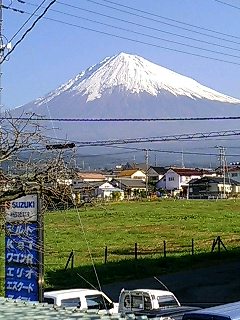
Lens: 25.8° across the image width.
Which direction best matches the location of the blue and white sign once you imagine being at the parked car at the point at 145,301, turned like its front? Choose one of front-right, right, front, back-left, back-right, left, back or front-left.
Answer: back-right

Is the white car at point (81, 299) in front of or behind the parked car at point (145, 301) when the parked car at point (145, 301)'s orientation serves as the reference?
behind
